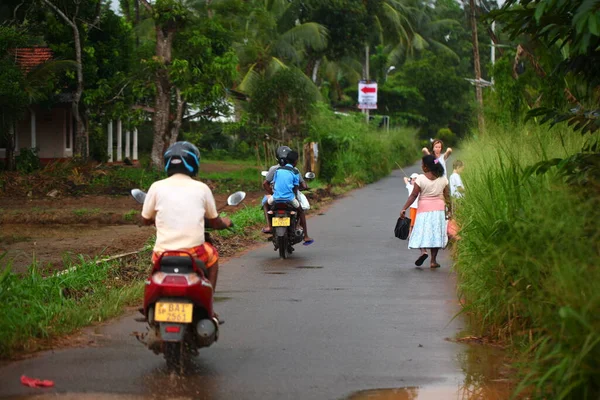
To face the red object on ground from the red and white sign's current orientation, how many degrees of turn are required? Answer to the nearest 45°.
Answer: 0° — it already faces it

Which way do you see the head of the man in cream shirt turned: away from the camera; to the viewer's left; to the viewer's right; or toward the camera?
away from the camera

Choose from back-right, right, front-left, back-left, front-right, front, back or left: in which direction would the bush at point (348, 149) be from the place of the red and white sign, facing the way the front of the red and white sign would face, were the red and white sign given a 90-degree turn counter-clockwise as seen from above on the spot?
right

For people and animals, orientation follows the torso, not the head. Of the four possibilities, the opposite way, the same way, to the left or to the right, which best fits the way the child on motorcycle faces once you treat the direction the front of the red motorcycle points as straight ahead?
the same way

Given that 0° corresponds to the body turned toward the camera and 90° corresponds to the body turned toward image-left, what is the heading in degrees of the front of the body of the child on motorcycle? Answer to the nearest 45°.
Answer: approximately 180°

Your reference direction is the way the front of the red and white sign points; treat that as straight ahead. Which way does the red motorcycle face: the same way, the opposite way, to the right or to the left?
the opposite way

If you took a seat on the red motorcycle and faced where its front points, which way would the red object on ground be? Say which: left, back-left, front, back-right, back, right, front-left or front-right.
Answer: left

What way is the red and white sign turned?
toward the camera

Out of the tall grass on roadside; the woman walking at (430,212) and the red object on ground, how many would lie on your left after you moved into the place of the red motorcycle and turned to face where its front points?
1

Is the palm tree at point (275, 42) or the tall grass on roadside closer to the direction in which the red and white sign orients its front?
the tall grass on roadside

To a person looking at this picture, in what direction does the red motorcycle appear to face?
facing away from the viewer

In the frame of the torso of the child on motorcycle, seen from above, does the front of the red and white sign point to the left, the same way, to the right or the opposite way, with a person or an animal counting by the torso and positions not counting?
the opposite way

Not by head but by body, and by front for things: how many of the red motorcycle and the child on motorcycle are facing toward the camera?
0
